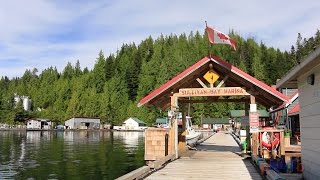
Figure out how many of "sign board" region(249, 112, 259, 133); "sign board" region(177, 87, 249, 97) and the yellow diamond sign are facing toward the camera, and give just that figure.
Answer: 3

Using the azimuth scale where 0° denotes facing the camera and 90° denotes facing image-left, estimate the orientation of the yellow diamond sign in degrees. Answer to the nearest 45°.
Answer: approximately 0°

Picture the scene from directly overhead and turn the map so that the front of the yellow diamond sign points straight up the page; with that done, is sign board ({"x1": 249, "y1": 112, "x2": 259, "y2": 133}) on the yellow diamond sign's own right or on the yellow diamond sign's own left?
on the yellow diamond sign's own left

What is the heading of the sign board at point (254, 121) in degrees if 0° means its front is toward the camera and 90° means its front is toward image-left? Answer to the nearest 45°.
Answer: approximately 0°
